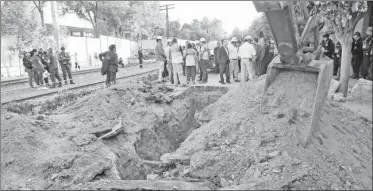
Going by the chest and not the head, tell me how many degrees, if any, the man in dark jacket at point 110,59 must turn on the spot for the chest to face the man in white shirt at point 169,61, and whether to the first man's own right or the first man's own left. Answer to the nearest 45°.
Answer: approximately 45° to the first man's own left

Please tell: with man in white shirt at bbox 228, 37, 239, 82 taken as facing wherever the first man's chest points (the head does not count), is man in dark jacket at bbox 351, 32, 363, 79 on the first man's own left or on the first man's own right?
on the first man's own left

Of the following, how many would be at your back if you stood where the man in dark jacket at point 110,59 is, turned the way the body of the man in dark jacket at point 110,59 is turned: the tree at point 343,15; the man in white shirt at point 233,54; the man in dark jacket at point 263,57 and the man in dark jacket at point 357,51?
0

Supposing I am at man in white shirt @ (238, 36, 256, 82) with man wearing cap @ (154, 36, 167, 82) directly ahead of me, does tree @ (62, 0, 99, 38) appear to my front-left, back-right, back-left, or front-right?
front-right

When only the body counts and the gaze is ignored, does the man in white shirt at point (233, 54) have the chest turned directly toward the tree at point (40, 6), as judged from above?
no

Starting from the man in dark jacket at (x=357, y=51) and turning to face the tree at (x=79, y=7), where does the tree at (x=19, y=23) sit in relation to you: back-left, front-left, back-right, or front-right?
front-left

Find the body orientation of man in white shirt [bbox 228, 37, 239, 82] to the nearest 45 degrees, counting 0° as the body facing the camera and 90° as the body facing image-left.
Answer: approximately 0°

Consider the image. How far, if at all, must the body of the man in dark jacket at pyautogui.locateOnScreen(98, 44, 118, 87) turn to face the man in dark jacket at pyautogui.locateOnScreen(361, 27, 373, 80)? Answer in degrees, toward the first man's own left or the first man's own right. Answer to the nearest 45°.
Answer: approximately 45° to the first man's own left

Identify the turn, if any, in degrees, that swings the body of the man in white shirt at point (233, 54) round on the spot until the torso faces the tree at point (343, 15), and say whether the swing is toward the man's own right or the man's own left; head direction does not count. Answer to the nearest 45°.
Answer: approximately 45° to the man's own left

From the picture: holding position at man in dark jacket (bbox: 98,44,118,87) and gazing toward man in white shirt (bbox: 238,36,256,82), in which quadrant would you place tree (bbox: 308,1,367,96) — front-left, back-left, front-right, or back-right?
front-right
